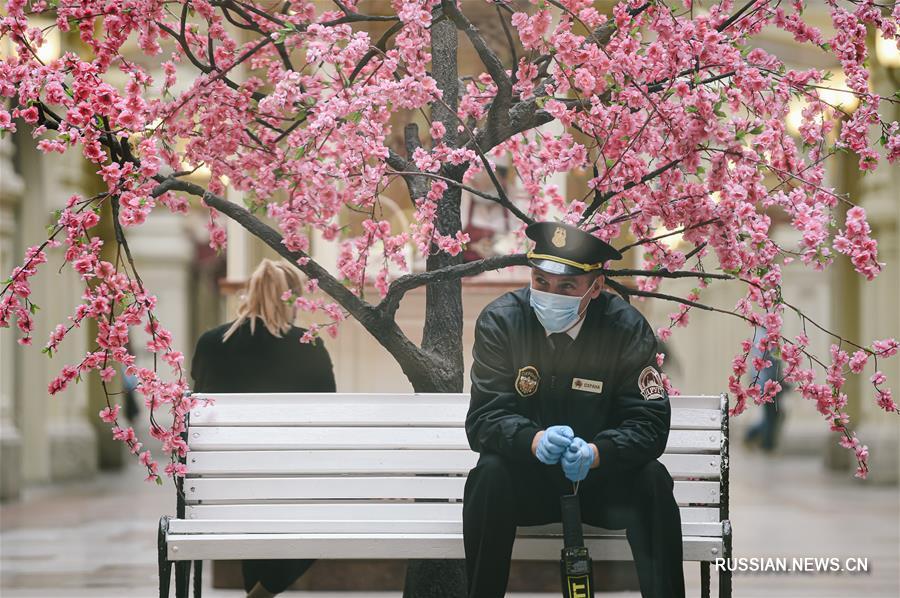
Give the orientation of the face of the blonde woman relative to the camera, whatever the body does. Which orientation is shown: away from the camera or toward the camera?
away from the camera

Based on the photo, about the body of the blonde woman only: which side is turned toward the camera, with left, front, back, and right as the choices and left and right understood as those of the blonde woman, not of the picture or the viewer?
back

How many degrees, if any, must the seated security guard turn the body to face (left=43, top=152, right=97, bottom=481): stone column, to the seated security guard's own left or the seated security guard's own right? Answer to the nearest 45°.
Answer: approximately 135° to the seated security guard's own right

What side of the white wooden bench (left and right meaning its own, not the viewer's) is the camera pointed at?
front

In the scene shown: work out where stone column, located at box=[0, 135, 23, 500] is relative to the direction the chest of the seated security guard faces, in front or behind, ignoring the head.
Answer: behind

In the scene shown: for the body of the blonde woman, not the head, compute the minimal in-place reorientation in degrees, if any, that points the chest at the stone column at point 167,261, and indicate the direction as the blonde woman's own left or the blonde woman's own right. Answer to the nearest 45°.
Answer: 0° — they already face it

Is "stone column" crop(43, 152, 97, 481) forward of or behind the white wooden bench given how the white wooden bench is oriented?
behind

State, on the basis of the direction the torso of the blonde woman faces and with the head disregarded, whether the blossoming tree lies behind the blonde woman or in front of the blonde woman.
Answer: behind

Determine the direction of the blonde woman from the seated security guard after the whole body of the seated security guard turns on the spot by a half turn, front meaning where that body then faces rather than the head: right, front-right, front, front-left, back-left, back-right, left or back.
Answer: front-left

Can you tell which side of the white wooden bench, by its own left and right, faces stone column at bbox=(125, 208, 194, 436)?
back
